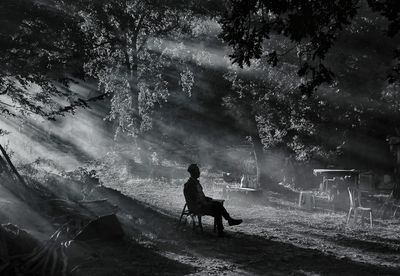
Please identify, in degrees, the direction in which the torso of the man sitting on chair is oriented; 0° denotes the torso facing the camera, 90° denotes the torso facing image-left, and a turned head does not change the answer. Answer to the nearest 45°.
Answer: approximately 270°

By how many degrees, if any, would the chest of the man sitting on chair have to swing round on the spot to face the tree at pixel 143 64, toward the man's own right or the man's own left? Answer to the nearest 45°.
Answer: approximately 90° to the man's own left

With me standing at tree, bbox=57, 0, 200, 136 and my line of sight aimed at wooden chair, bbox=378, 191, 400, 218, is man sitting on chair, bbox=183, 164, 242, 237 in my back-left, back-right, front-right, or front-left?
front-right

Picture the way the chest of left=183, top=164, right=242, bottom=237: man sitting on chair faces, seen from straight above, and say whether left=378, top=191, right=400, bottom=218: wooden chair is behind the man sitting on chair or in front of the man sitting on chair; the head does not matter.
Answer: in front

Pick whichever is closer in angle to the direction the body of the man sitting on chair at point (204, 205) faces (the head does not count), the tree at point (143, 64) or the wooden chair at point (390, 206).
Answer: the wooden chair

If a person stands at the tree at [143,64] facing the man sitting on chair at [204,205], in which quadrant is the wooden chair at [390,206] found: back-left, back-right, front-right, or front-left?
front-left
